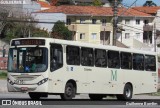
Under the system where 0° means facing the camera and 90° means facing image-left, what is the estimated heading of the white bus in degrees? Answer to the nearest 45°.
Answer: approximately 45°
